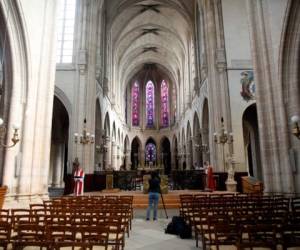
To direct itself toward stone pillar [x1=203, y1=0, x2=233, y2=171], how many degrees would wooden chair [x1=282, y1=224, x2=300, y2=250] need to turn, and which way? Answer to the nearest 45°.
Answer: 0° — it already faces it

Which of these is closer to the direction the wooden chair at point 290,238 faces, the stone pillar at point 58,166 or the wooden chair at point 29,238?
the stone pillar

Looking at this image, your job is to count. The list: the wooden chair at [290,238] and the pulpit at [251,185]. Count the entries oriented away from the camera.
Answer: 1

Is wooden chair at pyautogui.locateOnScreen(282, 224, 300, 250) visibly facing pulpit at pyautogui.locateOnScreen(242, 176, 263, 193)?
yes

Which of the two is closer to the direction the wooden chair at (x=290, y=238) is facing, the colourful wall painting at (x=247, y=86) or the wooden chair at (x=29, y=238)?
the colourful wall painting

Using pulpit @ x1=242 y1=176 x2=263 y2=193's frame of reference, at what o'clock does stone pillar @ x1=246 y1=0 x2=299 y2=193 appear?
The stone pillar is roughly at 10 o'clock from the pulpit.

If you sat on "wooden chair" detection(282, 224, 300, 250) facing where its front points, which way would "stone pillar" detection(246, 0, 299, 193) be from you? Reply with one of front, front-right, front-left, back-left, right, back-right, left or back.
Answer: front

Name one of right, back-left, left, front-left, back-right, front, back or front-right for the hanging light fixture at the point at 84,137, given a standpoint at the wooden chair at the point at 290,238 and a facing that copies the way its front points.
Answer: front-left

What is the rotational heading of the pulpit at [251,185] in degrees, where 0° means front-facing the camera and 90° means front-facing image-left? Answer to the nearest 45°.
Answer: approximately 45°

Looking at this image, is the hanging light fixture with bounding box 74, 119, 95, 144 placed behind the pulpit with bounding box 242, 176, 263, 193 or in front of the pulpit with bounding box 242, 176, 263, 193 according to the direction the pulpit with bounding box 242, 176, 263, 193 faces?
in front

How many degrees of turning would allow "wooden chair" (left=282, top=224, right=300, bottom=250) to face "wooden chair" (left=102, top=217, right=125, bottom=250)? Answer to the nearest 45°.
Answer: approximately 90° to its left

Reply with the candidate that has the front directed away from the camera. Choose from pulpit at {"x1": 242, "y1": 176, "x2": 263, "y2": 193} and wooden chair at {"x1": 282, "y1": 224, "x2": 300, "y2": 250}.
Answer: the wooden chair

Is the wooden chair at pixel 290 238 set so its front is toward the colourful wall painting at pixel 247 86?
yes

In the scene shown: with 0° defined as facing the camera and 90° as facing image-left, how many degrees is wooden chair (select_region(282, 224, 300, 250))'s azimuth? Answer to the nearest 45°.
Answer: approximately 180°

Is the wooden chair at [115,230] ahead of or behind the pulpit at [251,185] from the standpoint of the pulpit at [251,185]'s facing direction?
ahead
